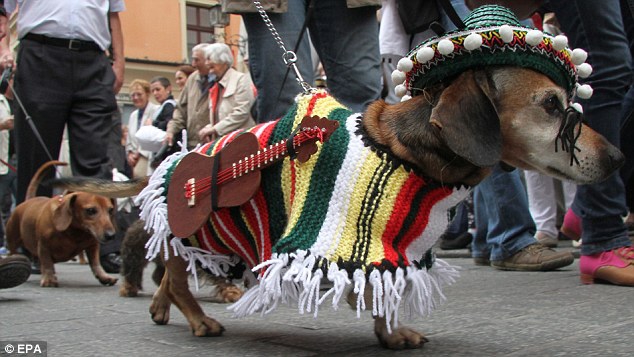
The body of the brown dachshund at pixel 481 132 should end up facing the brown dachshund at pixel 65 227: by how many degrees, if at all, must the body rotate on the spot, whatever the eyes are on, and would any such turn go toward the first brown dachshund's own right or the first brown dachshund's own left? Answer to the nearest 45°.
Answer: approximately 135° to the first brown dachshund's own left

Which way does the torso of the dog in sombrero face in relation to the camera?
to the viewer's right

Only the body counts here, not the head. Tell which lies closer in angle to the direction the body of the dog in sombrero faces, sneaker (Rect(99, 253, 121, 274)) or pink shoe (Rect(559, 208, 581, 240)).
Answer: the pink shoe

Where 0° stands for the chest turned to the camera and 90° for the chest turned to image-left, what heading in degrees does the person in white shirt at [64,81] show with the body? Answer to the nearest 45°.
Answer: approximately 0°

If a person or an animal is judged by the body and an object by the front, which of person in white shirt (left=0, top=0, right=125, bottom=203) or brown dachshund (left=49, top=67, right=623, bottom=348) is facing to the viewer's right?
the brown dachshund

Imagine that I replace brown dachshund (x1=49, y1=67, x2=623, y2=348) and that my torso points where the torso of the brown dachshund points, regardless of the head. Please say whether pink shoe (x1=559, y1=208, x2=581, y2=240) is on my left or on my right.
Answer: on my left

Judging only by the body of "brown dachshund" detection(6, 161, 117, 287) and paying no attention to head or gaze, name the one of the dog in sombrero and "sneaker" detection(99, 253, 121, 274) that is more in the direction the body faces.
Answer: the dog in sombrero

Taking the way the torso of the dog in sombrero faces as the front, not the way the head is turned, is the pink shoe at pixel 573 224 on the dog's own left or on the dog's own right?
on the dog's own left

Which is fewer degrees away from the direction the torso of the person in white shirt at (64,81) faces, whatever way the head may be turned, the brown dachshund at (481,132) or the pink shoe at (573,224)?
the brown dachshund

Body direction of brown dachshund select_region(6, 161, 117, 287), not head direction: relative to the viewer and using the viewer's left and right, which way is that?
facing the viewer and to the right of the viewer

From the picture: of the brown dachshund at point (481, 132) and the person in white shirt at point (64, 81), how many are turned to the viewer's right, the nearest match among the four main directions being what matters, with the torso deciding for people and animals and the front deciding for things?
1

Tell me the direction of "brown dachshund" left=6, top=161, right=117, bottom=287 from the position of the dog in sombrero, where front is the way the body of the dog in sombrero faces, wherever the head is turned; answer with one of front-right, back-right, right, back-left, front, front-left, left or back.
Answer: back-left

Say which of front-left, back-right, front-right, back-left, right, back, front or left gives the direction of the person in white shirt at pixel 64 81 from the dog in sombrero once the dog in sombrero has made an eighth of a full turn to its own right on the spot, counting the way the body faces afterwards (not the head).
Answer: back

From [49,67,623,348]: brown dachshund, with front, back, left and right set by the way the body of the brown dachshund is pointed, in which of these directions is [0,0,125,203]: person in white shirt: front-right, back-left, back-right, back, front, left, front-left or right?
back-left
